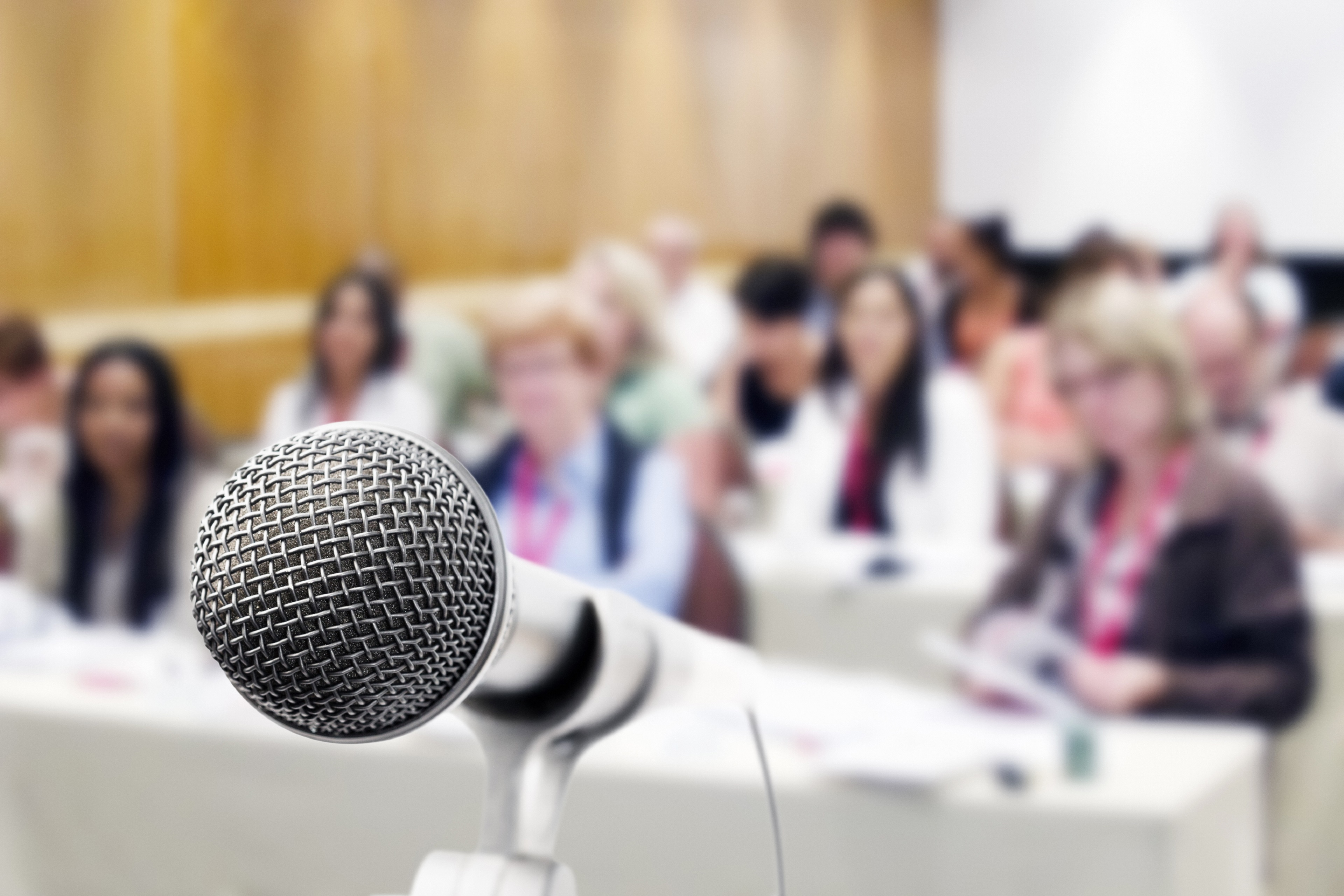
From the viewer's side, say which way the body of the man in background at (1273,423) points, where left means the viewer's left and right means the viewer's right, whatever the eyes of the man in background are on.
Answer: facing the viewer and to the left of the viewer

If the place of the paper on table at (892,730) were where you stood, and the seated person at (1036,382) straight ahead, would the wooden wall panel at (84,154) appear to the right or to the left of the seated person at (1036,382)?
left

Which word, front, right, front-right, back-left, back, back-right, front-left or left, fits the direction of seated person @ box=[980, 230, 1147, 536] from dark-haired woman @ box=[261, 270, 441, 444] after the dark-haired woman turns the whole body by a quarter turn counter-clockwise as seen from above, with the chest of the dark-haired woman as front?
front

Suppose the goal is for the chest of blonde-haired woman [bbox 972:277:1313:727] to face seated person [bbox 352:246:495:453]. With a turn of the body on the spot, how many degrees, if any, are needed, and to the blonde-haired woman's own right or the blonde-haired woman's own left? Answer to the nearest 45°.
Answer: approximately 90° to the blonde-haired woman's own right

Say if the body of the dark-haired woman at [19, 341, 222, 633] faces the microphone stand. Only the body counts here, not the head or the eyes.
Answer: yes

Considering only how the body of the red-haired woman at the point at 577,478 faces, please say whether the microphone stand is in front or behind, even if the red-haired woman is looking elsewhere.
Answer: in front

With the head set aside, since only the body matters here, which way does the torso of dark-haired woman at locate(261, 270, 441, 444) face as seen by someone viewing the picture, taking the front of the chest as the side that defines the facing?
toward the camera

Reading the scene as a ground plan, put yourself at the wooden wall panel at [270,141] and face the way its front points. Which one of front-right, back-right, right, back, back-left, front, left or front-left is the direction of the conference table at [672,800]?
front

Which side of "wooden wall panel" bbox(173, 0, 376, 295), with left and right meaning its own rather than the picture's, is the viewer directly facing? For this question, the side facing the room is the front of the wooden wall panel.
front
